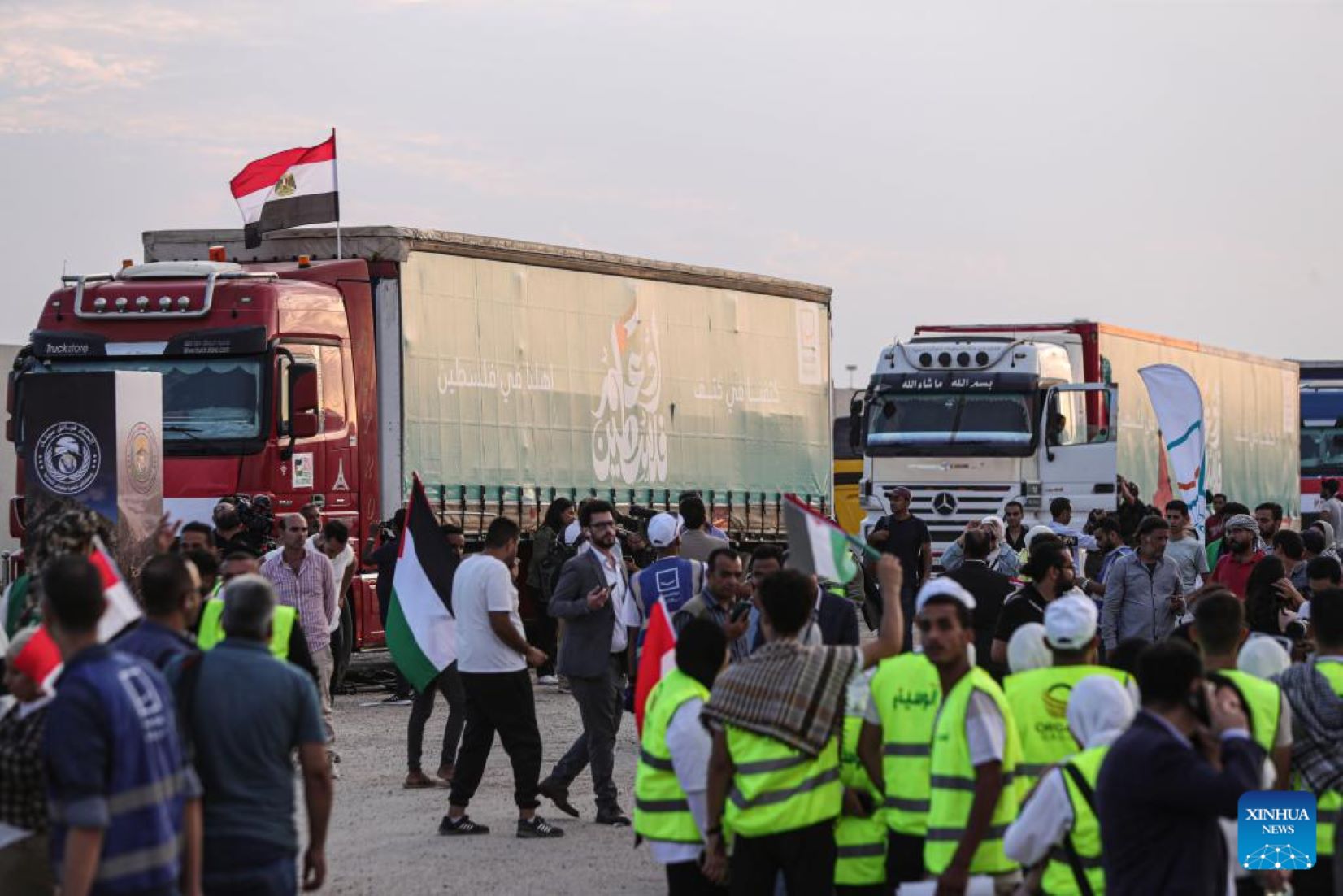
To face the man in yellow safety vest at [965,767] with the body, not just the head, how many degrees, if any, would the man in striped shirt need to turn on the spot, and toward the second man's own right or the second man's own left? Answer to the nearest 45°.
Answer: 0° — they already face them

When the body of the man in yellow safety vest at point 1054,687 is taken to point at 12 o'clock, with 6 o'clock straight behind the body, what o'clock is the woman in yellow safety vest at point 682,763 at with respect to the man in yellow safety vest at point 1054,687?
the woman in yellow safety vest at point 682,763 is roughly at 9 o'clock from the man in yellow safety vest at point 1054,687.

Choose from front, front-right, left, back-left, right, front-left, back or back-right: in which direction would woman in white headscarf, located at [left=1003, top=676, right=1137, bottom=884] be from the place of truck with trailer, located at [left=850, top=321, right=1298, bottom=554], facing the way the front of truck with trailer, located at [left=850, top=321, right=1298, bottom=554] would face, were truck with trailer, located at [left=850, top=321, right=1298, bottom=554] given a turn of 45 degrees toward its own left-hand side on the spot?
front

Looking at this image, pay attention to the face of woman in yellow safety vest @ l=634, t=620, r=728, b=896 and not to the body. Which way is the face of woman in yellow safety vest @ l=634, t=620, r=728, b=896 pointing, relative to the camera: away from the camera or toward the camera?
away from the camera

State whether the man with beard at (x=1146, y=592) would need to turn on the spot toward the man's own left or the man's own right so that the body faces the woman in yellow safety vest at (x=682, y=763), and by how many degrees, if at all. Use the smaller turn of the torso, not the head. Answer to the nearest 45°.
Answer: approximately 45° to the man's own right

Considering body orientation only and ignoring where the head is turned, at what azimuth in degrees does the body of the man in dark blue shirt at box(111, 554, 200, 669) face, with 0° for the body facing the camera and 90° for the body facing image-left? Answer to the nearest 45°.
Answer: approximately 225°

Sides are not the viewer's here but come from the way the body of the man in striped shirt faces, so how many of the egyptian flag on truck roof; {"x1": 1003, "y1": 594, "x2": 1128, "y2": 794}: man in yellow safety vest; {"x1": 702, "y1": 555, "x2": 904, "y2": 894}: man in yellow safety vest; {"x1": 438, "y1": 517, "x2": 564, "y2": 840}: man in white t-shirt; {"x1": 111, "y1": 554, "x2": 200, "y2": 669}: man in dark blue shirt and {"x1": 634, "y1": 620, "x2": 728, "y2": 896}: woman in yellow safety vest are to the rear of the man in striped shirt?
1

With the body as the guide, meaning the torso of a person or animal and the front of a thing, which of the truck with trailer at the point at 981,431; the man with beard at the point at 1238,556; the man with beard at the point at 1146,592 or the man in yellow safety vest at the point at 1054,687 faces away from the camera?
the man in yellow safety vest

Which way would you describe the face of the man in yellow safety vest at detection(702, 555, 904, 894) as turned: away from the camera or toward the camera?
away from the camera

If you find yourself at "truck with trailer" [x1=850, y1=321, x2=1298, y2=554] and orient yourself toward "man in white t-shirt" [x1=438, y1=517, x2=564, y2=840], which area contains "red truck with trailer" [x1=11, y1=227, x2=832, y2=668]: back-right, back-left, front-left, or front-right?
front-right

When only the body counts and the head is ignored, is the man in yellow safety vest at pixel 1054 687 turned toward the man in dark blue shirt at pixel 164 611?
no

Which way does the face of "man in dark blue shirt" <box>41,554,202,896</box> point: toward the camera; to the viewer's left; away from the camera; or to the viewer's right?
away from the camera

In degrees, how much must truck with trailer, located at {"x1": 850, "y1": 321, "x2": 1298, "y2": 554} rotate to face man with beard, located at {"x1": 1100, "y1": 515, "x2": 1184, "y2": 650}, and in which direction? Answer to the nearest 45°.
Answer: approximately 45° to its left

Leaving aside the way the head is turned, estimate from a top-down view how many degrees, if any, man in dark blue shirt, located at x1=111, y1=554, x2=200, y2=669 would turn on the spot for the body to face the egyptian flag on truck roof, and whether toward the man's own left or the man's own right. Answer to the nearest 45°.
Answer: approximately 45° to the man's own left

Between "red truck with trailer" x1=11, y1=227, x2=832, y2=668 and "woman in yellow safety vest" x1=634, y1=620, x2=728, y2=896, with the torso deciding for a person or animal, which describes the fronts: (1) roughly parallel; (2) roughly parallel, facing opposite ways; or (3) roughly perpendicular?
roughly parallel, facing opposite ways

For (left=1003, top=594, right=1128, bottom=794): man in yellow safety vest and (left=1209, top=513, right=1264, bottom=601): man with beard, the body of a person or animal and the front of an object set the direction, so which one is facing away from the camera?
the man in yellow safety vest

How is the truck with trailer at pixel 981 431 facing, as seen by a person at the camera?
facing the viewer and to the left of the viewer

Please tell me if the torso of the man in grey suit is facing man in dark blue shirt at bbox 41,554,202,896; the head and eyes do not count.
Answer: no

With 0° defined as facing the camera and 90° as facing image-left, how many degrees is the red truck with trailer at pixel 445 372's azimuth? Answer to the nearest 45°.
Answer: approximately 45°
